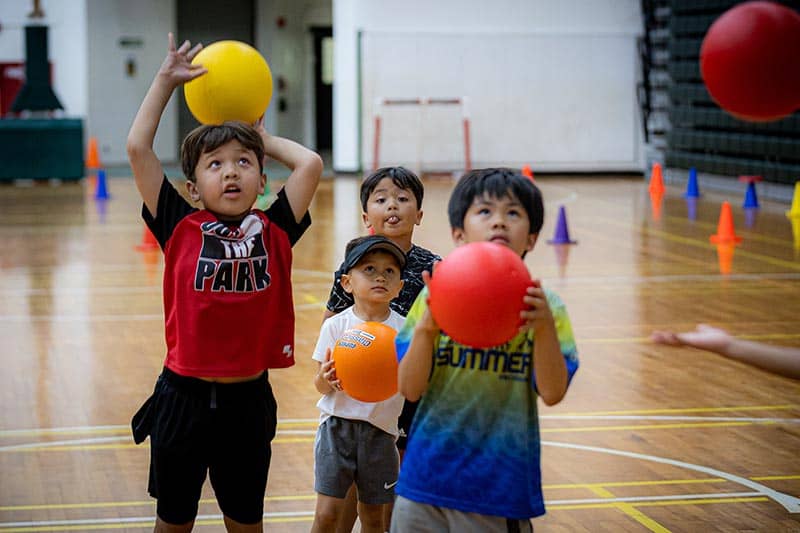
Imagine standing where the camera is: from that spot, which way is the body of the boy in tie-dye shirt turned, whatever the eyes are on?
toward the camera

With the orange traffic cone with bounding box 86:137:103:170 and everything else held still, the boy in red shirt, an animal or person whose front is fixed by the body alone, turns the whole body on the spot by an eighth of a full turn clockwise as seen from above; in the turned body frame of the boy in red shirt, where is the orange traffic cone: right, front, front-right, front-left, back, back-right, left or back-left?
back-right

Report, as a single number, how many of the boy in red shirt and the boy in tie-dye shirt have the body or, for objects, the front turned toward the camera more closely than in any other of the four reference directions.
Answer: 2

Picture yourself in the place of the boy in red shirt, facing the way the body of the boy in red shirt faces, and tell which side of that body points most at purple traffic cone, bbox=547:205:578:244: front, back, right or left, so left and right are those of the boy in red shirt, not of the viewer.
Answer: back

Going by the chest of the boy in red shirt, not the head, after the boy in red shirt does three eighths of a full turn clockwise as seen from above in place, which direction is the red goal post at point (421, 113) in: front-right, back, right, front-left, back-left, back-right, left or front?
front-right

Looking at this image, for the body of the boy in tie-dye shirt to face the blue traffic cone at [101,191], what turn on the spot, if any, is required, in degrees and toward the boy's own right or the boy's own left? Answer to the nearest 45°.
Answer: approximately 180°

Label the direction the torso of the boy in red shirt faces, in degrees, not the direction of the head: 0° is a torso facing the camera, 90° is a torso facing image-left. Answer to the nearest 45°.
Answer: approximately 0°

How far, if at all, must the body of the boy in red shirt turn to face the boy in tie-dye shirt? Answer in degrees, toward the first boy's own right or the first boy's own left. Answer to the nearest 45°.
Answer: approximately 45° to the first boy's own left

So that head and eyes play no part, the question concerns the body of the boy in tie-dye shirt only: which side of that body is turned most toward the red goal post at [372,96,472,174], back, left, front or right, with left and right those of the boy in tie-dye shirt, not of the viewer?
back
